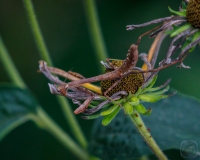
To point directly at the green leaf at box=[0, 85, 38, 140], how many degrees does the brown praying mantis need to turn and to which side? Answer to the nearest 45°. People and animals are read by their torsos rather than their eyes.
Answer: approximately 45° to its right

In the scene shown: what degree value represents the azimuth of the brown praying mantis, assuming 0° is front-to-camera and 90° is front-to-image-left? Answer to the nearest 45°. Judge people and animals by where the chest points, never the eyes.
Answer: approximately 90°
